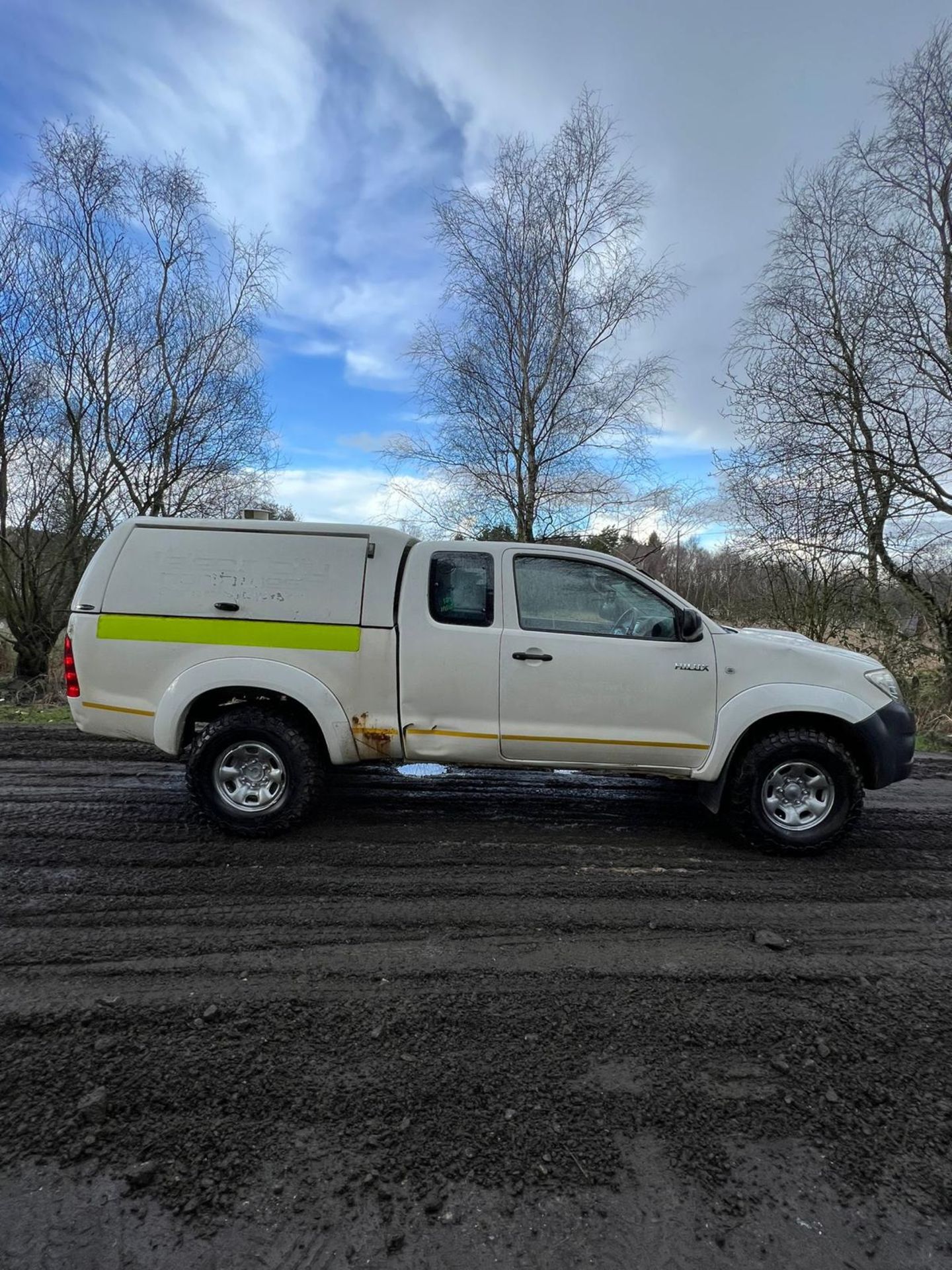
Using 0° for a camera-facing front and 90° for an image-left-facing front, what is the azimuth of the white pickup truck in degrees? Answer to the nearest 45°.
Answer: approximately 270°
